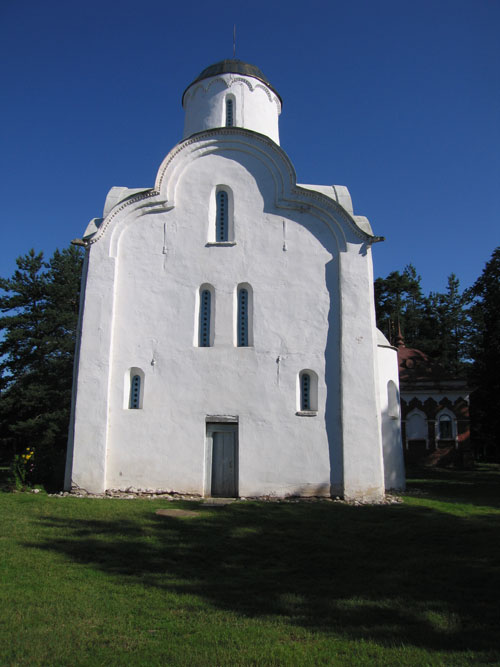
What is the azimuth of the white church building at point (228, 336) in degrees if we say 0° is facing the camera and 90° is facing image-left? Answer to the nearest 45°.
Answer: approximately 0°

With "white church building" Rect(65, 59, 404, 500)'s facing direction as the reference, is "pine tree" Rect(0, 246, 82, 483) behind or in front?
behind
